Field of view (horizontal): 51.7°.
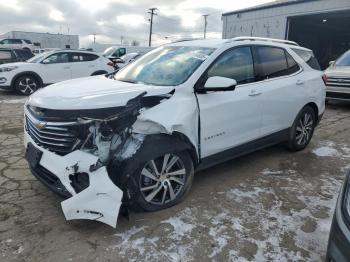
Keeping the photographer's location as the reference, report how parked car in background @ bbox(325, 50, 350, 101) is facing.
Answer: facing the viewer and to the left of the viewer

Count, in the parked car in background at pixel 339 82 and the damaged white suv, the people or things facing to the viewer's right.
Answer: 0

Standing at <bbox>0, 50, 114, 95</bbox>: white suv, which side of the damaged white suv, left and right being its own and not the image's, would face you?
right

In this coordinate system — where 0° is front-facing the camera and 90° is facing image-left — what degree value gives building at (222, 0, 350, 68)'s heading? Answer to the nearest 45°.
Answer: approximately 45°

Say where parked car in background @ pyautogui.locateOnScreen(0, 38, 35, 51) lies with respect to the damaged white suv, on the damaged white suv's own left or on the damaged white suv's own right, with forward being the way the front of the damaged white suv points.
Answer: on the damaged white suv's own right

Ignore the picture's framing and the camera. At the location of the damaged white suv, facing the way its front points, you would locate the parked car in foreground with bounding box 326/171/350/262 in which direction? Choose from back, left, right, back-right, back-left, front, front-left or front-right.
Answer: left

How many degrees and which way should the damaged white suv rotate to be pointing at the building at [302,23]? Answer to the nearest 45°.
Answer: approximately 135° to its right

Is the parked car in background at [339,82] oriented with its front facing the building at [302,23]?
no

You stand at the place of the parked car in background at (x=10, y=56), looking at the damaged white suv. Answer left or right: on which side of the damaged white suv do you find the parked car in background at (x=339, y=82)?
left

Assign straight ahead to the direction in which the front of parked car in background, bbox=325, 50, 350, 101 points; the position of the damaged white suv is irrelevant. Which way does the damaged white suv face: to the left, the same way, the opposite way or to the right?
the same way

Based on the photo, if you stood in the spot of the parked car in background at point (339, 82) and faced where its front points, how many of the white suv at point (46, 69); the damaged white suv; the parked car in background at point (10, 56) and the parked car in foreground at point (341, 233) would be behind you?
0

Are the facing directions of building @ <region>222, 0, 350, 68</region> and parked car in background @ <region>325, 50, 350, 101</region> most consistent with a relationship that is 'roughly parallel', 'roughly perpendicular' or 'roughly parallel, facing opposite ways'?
roughly parallel

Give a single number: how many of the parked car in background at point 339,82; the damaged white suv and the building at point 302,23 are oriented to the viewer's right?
0

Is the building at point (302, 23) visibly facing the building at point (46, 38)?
no

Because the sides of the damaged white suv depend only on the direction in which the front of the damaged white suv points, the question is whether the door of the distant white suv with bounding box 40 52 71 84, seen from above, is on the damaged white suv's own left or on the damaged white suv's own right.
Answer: on the damaged white suv's own right

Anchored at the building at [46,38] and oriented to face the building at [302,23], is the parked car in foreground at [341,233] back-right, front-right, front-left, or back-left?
front-right

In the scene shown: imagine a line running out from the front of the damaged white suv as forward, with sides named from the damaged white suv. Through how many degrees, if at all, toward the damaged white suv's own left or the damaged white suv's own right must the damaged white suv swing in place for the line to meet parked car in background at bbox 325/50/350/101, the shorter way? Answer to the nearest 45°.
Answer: approximately 180°
